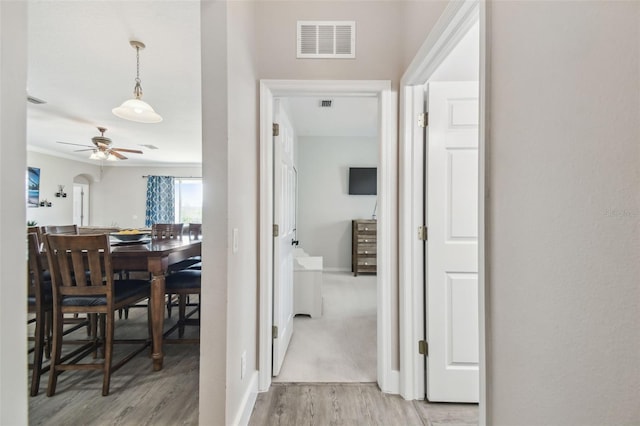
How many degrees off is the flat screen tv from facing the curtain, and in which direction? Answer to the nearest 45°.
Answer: approximately 90° to its right

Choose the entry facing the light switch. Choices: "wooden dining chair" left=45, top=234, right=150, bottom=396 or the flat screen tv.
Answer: the flat screen tv

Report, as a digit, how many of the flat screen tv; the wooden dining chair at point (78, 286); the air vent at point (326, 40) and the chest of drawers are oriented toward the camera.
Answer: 3

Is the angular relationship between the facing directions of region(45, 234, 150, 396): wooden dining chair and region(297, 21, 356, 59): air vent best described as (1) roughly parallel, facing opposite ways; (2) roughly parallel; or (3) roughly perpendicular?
roughly parallel, facing opposite ways

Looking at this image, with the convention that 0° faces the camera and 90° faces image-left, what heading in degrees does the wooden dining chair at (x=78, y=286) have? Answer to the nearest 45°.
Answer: approximately 225°

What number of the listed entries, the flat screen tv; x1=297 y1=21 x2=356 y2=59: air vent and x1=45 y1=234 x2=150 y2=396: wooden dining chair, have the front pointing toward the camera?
2

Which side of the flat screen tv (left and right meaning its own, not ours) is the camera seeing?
front

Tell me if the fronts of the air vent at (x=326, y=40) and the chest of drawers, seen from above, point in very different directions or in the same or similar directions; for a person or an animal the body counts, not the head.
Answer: same or similar directions

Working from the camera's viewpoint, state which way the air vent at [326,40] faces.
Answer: facing the viewer

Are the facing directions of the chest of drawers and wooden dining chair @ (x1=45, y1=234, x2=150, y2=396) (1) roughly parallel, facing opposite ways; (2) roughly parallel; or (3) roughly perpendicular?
roughly parallel, facing opposite ways

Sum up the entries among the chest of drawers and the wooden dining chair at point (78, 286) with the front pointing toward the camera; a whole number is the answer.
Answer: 1

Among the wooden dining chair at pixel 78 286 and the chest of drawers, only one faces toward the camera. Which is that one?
the chest of drawers
